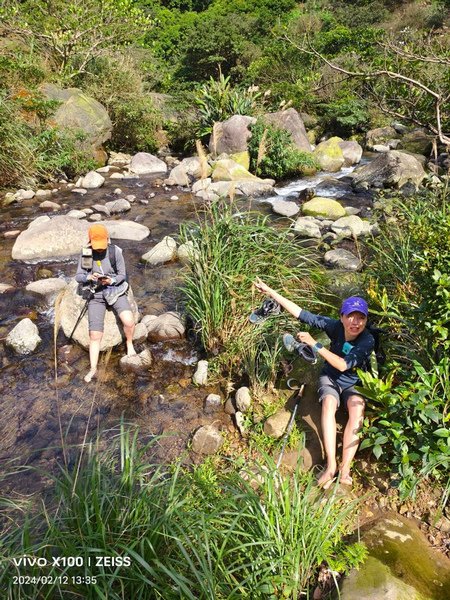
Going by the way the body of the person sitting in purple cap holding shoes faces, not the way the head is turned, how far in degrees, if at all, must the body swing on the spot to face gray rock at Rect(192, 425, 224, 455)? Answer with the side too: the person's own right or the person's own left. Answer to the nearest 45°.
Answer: approximately 90° to the person's own right

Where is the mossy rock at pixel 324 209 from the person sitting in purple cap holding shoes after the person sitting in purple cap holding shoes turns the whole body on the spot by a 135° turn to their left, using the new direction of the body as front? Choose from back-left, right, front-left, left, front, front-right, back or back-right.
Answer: front-left

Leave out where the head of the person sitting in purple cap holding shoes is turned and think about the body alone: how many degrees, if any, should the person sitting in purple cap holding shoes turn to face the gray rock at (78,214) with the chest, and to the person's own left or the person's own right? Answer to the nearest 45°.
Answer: approximately 135° to the person's own right

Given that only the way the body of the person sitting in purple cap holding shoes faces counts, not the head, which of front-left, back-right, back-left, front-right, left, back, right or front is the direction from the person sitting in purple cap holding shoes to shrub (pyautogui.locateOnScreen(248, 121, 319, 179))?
back

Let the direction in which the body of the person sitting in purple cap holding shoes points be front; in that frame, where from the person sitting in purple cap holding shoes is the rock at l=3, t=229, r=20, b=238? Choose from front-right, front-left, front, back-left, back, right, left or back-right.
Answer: back-right

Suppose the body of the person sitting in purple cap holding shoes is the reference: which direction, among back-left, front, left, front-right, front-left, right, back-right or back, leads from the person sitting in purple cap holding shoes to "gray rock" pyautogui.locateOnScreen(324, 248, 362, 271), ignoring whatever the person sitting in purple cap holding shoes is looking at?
back

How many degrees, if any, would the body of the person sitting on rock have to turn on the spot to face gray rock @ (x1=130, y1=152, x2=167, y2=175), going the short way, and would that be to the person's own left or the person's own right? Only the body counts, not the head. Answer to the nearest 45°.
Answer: approximately 180°

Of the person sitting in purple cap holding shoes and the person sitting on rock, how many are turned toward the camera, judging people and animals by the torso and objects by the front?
2

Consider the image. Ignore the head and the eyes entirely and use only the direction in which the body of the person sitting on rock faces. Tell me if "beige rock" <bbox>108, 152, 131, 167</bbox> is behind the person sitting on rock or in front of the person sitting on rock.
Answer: behind

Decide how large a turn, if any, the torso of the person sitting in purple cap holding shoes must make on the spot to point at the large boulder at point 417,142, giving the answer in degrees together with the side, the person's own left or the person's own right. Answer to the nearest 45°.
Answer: approximately 180°
